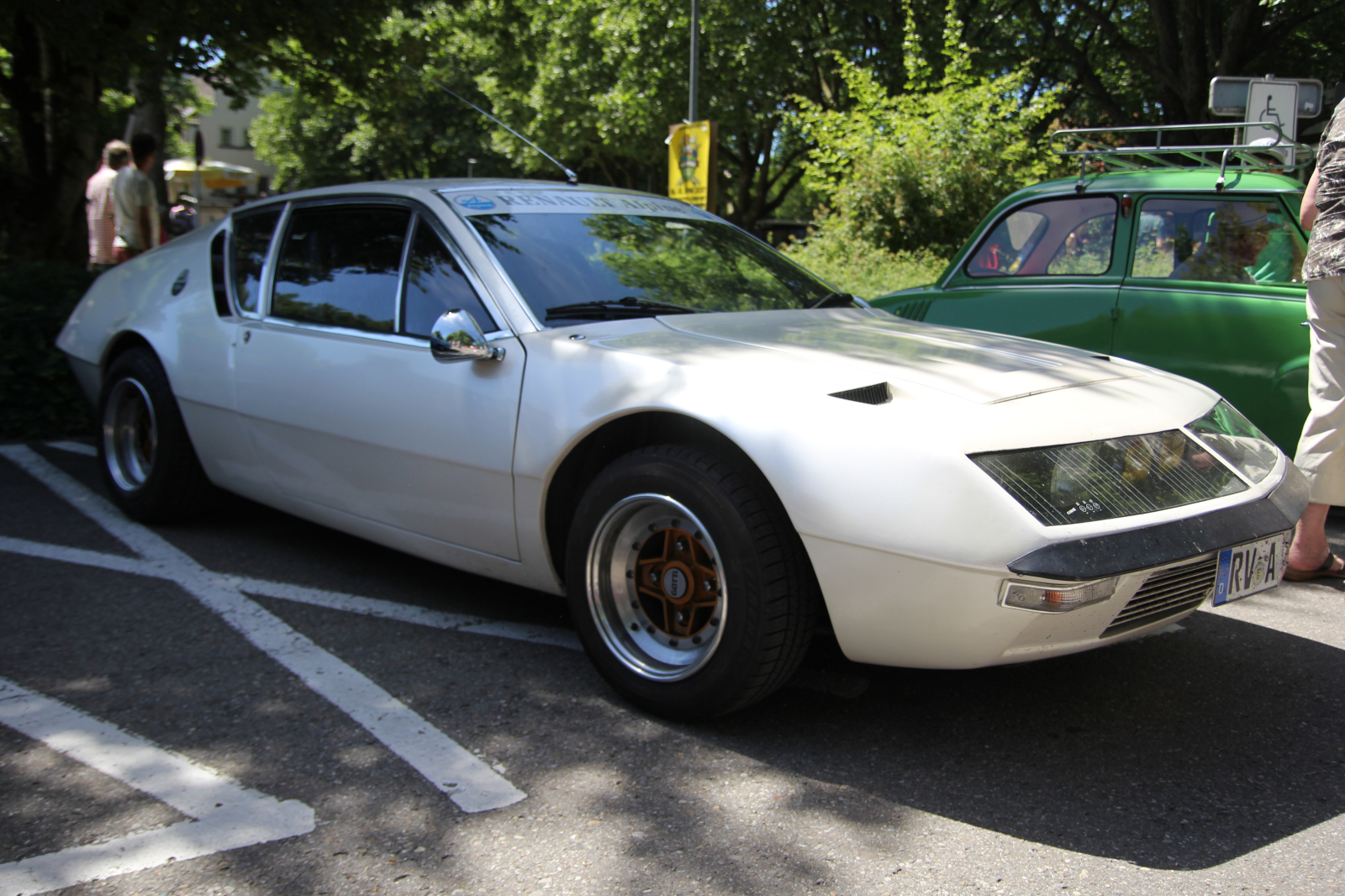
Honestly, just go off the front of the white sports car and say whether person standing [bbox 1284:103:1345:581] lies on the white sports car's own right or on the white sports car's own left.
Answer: on the white sports car's own left

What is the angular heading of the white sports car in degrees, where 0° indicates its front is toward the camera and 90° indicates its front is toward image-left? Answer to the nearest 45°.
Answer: approximately 315°

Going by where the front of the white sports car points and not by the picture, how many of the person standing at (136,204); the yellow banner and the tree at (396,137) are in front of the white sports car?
0

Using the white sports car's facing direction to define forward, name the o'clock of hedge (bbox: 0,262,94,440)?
The hedge is roughly at 6 o'clock from the white sports car.

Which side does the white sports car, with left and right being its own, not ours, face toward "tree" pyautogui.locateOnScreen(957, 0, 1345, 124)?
left

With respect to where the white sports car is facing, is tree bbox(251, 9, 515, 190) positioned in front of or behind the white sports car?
behind

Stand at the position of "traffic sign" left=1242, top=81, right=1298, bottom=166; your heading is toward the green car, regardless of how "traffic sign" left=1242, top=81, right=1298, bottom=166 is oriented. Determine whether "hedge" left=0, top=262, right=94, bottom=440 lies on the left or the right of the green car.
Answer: right

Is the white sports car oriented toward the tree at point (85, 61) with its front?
no

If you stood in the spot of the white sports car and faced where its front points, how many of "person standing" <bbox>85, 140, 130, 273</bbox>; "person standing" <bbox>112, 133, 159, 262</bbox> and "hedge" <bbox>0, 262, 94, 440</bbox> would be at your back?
3

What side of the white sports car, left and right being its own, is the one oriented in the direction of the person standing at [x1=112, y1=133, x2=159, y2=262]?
back

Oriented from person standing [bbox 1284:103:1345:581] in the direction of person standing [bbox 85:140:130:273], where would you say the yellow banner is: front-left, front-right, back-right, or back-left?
front-right

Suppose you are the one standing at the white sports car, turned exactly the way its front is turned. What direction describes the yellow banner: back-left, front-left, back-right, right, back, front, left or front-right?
back-left

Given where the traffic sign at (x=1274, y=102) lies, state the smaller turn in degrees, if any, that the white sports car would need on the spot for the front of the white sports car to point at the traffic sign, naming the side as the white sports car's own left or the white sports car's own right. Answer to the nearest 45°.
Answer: approximately 90° to the white sports car's own left
